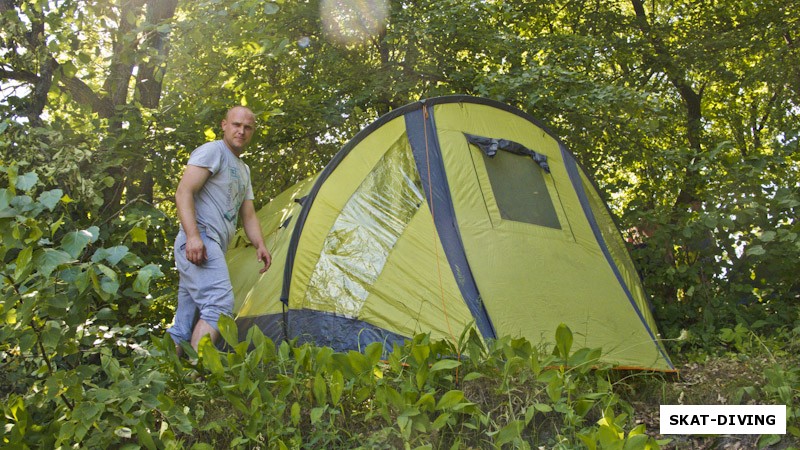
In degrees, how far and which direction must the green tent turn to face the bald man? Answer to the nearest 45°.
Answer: approximately 135° to its right

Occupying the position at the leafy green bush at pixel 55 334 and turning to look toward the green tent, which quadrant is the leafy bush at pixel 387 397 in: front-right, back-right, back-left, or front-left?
front-right

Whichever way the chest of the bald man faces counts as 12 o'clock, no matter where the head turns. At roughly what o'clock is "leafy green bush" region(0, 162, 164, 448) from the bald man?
The leafy green bush is roughly at 2 o'clock from the bald man.

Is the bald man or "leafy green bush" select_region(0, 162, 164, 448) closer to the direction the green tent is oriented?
the leafy green bush

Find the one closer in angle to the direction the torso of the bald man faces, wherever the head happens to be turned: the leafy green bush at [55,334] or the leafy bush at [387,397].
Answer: the leafy bush at [387,397]

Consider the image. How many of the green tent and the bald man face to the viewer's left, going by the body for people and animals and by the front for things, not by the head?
0

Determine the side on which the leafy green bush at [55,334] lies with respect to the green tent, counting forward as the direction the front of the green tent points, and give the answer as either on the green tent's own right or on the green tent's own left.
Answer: on the green tent's own right

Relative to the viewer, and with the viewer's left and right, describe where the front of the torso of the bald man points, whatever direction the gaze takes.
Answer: facing the viewer and to the right of the viewer
